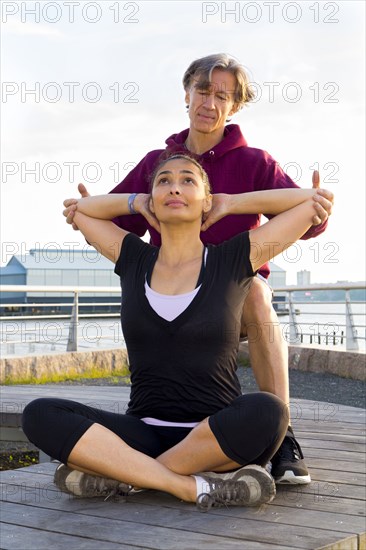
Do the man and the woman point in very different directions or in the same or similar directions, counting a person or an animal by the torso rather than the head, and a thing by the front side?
same or similar directions

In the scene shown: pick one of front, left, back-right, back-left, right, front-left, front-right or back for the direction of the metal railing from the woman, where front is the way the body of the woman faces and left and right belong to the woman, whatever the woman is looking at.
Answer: back

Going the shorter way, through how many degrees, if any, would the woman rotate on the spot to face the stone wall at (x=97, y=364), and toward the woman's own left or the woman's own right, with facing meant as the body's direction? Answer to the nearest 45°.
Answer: approximately 180°

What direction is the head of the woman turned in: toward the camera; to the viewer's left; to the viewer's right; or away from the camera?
toward the camera

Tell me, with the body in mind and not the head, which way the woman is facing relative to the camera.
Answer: toward the camera

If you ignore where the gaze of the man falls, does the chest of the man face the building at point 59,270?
no

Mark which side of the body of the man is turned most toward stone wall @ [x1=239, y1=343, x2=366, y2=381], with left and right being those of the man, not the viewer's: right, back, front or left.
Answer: back

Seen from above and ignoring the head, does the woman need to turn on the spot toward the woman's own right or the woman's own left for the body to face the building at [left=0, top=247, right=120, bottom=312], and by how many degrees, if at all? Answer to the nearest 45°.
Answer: approximately 180°

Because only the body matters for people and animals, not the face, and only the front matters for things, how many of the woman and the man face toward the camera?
2
